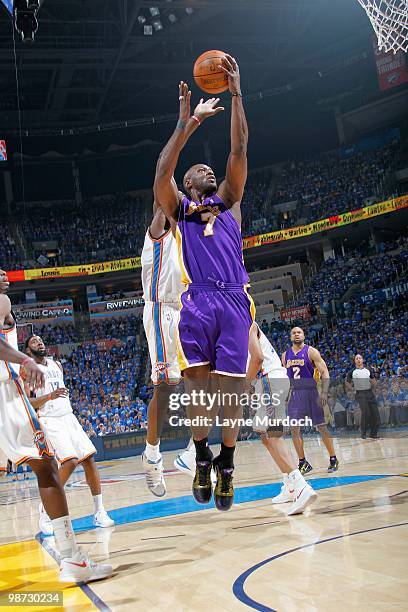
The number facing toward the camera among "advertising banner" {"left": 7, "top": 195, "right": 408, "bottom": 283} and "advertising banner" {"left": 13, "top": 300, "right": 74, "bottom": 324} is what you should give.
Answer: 2

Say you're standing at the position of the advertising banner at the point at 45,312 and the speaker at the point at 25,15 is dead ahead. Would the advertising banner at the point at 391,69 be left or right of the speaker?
left

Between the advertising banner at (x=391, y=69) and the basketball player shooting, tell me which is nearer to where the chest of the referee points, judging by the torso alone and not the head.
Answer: the basketball player shooting

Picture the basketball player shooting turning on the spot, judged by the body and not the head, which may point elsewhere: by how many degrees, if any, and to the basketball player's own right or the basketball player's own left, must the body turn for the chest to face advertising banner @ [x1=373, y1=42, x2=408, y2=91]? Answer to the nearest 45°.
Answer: approximately 180°

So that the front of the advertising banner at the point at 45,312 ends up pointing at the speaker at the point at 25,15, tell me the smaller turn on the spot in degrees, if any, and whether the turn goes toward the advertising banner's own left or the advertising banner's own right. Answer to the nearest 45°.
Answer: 0° — it already faces it

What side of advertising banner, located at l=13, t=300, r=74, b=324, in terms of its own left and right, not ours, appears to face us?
front

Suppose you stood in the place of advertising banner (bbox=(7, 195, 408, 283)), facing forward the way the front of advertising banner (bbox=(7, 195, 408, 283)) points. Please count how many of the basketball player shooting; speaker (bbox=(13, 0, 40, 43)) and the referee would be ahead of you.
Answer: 3

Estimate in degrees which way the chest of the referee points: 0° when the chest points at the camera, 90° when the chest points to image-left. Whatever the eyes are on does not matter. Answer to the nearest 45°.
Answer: approximately 0°

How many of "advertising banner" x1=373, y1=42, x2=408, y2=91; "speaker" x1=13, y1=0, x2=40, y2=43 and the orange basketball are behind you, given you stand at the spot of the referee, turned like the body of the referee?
1

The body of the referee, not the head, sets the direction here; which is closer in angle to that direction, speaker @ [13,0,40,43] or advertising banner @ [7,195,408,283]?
the speaker

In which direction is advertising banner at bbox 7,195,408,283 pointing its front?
toward the camera

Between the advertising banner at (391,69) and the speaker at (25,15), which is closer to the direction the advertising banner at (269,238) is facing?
the speaker
